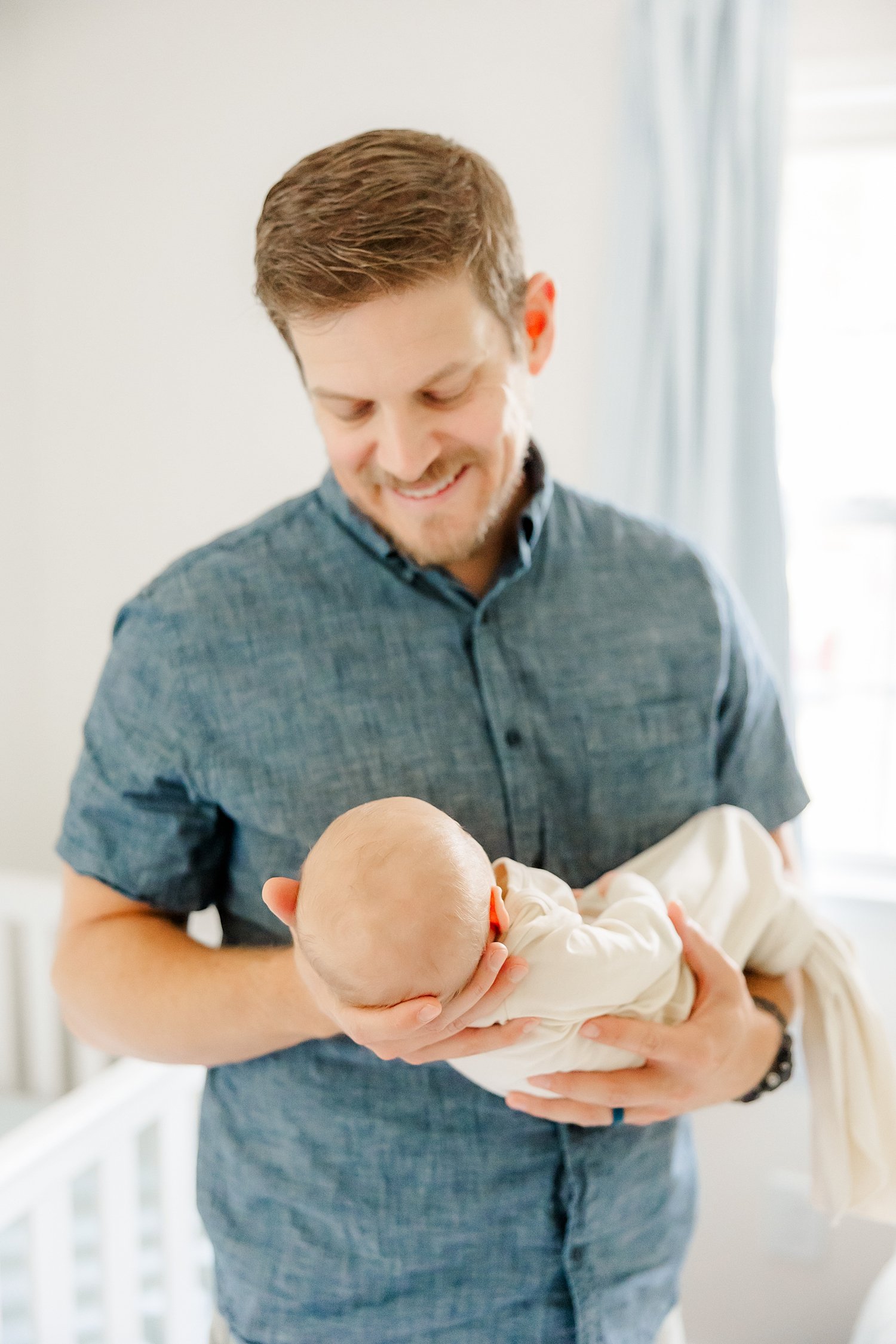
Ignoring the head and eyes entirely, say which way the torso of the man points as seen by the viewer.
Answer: toward the camera

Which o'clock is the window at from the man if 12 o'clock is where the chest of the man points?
The window is roughly at 7 o'clock from the man.
